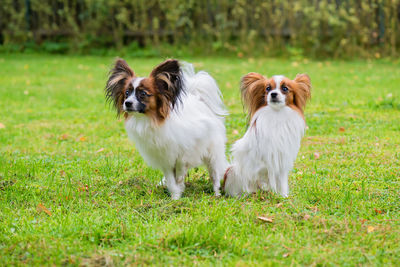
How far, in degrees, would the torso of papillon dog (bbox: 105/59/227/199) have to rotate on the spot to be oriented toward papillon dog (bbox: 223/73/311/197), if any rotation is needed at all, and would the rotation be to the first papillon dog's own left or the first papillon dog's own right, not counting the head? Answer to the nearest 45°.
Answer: approximately 135° to the first papillon dog's own left

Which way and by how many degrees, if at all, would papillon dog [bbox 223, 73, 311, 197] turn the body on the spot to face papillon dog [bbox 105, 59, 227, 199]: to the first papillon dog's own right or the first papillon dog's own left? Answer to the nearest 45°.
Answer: approximately 135° to the first papillon dog's own right

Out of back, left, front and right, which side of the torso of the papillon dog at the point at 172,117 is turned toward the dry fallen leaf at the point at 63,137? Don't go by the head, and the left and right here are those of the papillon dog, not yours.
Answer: right

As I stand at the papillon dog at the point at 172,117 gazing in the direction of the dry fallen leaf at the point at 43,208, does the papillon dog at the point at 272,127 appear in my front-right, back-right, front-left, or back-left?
back-left

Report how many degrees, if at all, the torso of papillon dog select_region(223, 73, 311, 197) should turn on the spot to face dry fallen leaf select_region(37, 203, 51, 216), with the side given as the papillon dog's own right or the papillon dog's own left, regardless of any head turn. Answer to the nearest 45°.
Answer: approximately 135° to the papillon dog's own right

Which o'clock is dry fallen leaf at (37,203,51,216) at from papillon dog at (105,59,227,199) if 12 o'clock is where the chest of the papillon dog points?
The dry fallen leaf is roughly at 1 o'clock from the papillon dog.

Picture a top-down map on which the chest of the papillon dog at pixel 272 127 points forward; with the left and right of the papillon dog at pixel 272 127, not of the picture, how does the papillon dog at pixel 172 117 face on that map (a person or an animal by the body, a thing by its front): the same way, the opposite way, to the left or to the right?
to the right

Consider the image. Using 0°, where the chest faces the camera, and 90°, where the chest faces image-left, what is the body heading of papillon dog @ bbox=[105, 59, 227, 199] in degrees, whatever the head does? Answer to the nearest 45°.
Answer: approximately 45°
